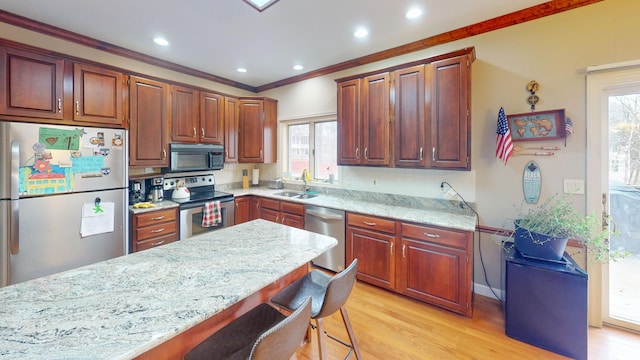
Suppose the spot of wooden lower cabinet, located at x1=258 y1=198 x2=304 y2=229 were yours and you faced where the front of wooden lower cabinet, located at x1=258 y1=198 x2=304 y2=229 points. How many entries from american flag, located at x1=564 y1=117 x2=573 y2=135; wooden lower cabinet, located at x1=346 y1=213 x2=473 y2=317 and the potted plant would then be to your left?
3

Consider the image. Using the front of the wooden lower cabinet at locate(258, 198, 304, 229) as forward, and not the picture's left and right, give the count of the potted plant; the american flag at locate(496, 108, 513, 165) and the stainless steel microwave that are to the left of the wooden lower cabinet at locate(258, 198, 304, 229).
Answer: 2

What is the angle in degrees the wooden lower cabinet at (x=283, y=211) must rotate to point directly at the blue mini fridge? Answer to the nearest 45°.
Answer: approximately 90° to its left

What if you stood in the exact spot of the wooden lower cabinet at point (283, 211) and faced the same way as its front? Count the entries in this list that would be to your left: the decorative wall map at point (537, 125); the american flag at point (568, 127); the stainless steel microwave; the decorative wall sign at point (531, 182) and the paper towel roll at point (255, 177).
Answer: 3

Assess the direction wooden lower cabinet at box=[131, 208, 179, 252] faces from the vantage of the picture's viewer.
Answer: facing the viewer and to the right of the viewer

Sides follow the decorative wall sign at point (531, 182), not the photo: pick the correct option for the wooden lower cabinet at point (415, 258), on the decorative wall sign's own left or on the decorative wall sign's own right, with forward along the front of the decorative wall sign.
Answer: on the decorative wall sign's own right
